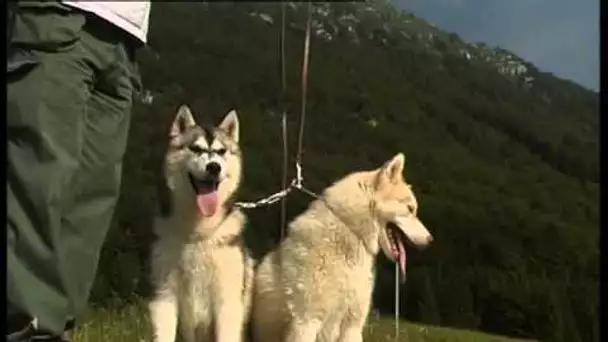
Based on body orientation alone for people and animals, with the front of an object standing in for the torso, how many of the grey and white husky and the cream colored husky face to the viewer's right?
1

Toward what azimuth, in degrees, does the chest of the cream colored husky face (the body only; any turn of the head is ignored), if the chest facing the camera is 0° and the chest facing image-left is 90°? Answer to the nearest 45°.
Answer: approximately 270°

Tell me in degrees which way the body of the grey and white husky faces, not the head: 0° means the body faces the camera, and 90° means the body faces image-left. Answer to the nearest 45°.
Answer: approximately 0°

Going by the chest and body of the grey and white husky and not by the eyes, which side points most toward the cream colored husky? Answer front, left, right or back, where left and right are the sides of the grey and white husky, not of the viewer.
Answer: left

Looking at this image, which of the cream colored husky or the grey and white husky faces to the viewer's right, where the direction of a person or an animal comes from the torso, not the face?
the cream colored husky

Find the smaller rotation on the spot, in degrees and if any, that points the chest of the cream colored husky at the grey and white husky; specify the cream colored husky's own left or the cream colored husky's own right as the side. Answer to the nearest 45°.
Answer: approximately 180°
